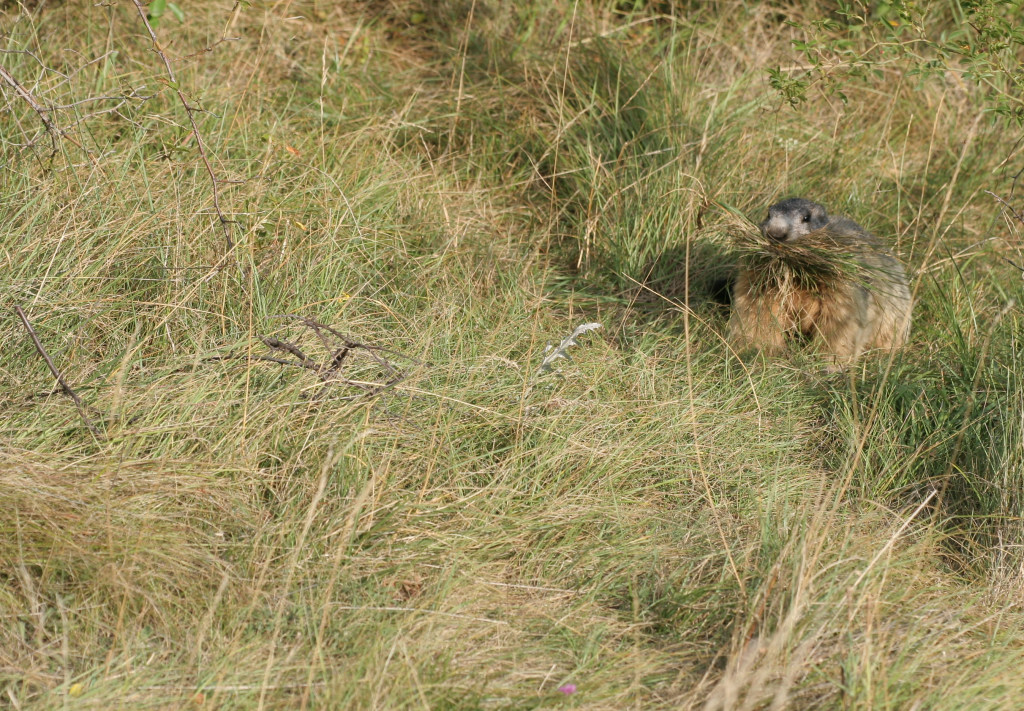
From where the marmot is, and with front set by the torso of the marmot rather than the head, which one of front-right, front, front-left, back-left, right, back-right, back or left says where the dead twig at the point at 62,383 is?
front

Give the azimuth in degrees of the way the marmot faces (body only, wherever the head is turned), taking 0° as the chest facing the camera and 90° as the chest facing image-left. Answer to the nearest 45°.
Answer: approximately 45°

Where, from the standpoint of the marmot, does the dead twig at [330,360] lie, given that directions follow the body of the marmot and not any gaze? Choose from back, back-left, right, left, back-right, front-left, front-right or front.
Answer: front
